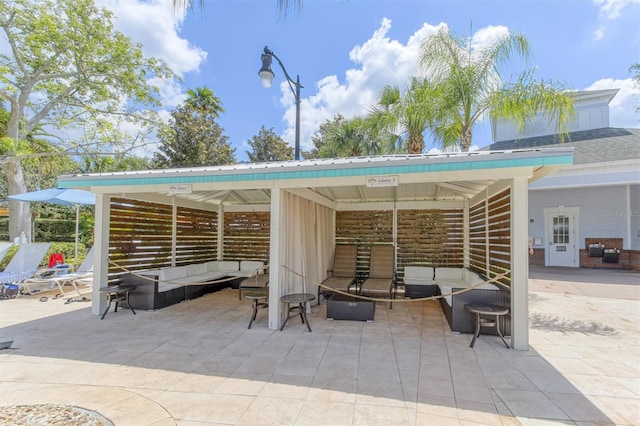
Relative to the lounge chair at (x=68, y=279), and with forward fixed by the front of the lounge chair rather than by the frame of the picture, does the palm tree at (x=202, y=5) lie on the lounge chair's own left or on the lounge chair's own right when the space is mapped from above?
on the lounge chair's own left

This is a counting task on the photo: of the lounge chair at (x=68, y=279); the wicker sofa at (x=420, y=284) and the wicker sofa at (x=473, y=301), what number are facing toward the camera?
1

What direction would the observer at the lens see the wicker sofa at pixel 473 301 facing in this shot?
facing to the left of the viewer

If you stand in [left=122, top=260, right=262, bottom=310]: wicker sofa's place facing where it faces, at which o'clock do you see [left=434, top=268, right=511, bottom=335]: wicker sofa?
[left=434, top=268, right=511, bottom=335]: wicker sofa is roughly at 12 o'clock from [left=122, top=260, right=262, bottom=310]: wicker sofa.

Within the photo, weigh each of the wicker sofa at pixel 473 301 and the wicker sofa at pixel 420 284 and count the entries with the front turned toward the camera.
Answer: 1

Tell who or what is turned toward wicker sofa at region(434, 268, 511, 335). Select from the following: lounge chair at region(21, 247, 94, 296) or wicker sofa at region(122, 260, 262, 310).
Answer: wicker sofa at region(122, 260, 262, 310)

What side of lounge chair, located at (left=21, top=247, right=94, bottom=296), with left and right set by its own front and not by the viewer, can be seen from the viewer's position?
left

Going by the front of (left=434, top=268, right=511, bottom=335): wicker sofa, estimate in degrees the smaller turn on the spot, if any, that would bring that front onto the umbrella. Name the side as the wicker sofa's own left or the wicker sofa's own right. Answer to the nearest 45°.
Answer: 0° — it already faces it

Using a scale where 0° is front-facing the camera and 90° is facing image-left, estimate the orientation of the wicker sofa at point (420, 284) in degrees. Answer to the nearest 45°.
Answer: approximately 0°
